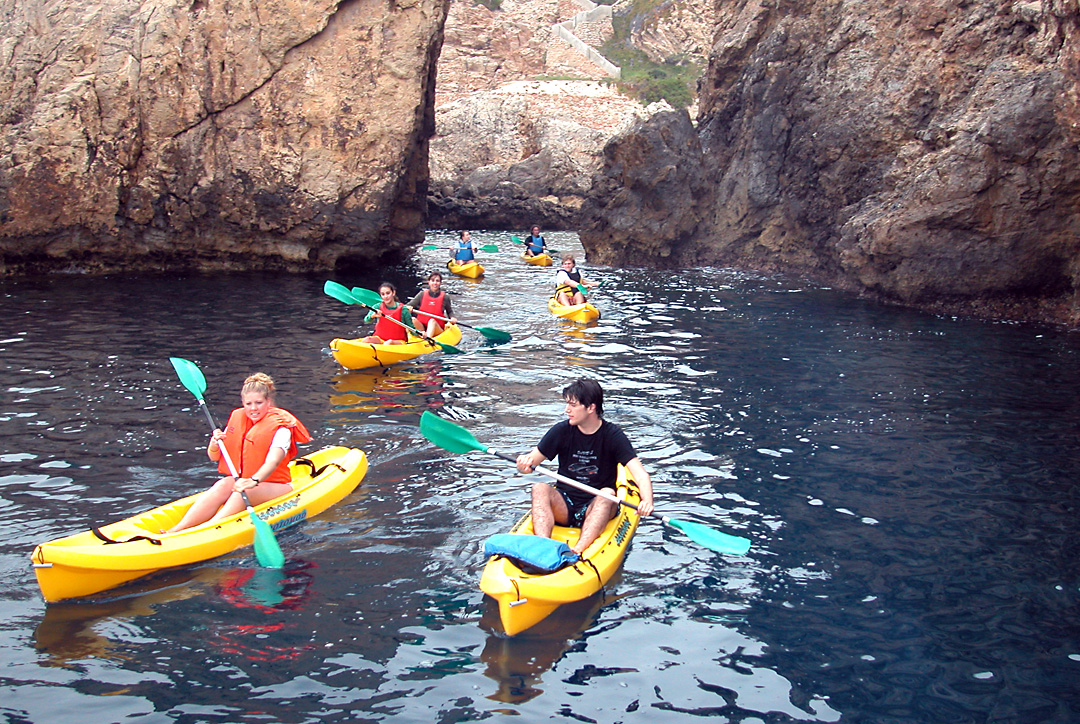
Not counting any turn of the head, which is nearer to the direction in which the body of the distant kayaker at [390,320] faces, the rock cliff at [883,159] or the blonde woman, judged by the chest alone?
the blonde woman

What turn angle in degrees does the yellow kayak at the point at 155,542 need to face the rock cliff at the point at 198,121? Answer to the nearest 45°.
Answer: approximately 135° to its right

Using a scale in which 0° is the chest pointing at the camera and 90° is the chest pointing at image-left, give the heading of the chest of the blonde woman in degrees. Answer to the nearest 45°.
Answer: approximately 45°

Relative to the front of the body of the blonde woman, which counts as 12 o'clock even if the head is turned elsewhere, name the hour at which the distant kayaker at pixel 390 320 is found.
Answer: The distant kayaker is roughly at 5 o'clock from the blonde woman.

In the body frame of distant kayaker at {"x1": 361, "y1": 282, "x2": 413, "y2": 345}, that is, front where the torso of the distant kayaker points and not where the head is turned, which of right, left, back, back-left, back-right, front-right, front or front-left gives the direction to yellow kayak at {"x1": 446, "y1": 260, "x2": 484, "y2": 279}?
back-right

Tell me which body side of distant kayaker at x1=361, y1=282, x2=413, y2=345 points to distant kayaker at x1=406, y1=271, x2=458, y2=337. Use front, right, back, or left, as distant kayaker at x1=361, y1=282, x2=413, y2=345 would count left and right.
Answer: back

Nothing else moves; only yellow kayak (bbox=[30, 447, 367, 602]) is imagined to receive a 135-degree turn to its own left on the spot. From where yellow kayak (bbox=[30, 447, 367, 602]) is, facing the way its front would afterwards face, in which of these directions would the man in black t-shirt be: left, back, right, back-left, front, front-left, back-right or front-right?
front
